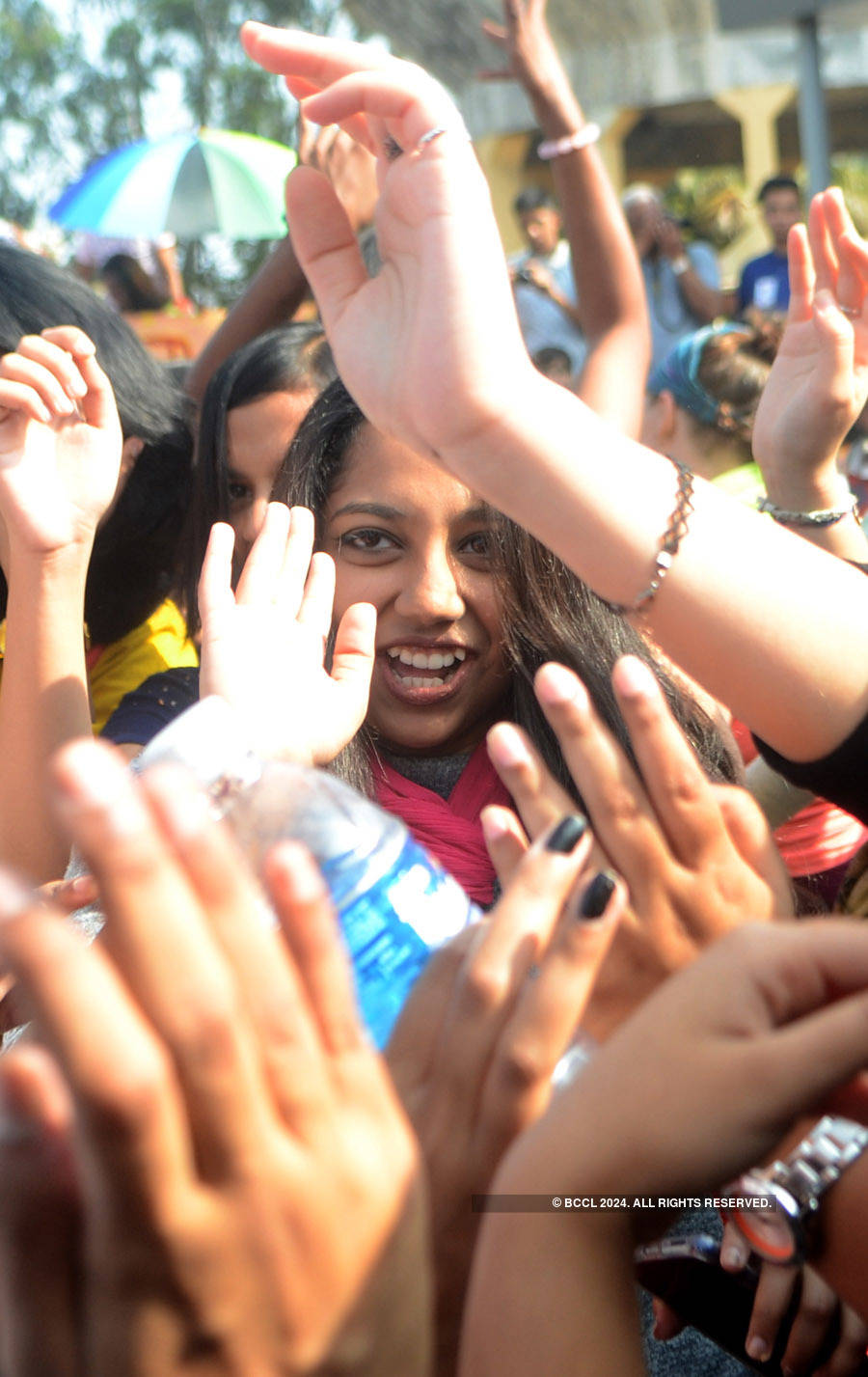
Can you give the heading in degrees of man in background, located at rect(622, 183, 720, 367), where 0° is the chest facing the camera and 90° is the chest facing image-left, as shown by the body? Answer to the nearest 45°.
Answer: approximately 45°

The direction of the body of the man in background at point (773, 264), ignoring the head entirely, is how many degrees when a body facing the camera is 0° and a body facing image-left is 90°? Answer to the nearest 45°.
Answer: approximately 0°
